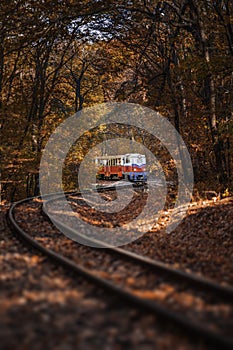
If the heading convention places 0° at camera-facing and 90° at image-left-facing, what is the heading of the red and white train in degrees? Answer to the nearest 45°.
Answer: approximately 315°
